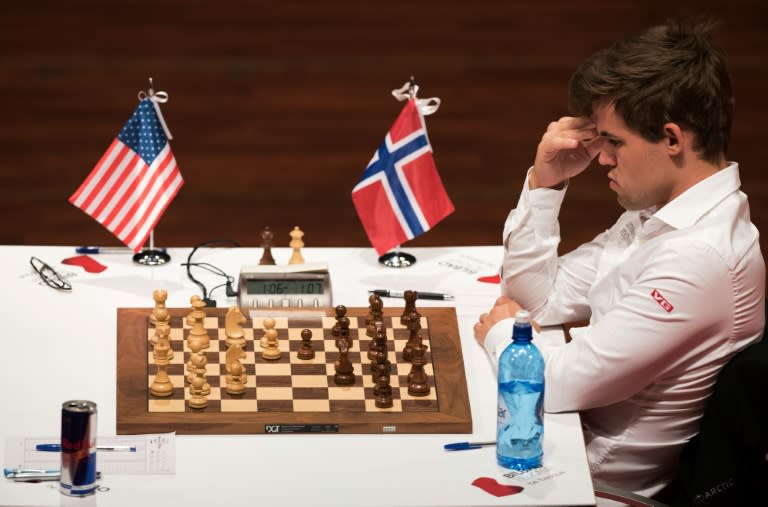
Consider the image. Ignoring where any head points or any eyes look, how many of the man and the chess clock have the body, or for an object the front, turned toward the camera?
1

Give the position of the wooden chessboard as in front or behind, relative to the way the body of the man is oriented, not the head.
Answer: in front

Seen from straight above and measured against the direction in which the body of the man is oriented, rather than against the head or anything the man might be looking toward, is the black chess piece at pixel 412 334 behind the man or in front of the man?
in front

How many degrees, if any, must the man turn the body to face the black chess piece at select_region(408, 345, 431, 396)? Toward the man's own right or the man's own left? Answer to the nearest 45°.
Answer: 0° — they already face it

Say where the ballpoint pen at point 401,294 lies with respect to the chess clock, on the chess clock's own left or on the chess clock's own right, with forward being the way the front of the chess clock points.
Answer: on the chess clock's own left

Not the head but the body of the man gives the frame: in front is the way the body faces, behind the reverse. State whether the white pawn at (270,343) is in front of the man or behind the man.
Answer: in front

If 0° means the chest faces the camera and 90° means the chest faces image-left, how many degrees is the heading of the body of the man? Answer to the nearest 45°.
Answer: approximately 90°
